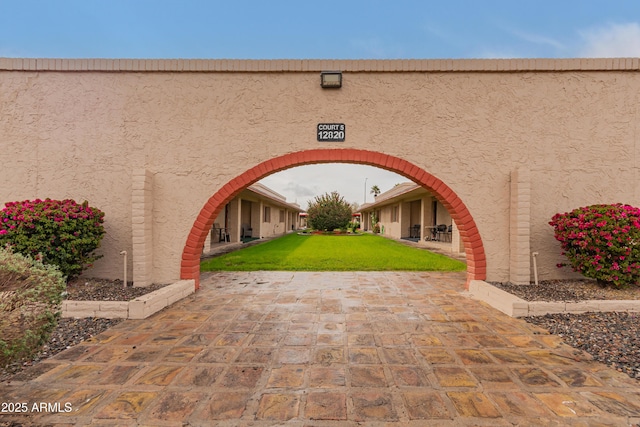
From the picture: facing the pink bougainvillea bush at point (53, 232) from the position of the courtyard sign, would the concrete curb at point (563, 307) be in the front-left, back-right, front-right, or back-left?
back-left

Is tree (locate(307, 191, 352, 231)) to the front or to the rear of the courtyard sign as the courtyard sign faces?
to the rear

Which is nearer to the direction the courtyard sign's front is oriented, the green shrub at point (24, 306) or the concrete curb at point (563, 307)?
the green shrub

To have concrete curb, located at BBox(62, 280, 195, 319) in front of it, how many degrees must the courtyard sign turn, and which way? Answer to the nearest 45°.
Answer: approximately 45° to its right

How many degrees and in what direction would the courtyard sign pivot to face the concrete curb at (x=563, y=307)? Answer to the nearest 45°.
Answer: approximately 45° to its left

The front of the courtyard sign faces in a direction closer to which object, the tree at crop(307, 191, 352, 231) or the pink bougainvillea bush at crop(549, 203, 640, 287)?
the pink bougainvillea bush

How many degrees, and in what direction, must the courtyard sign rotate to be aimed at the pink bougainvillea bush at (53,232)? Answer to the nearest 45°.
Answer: approximately 90° to its right

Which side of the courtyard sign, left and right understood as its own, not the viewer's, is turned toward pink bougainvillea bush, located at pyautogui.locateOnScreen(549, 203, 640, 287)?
left

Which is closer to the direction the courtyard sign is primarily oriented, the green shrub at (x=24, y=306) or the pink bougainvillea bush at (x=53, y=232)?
the green shrub

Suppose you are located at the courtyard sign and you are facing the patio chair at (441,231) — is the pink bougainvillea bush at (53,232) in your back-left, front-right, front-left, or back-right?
back-left

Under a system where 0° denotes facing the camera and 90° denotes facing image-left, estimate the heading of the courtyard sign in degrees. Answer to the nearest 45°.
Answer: approximately 0°
